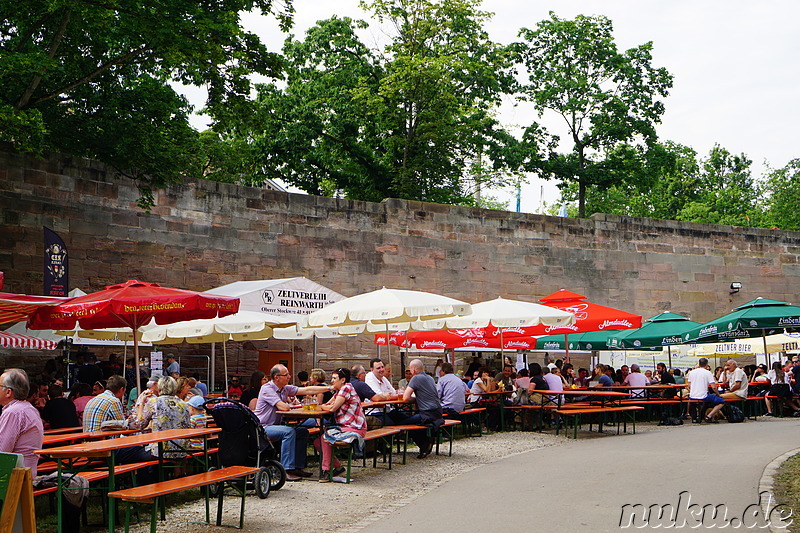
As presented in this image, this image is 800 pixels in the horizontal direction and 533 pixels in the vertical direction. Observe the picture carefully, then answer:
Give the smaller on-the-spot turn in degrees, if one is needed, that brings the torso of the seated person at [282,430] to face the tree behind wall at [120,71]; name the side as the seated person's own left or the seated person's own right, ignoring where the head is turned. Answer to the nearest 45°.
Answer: approximately 135° to the seated person's own left

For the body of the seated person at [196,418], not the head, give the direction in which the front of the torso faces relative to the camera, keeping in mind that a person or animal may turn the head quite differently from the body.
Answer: to the viewer's left

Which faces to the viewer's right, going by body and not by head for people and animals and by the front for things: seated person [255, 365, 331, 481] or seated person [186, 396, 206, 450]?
seated person [255, 365, 331, 481]

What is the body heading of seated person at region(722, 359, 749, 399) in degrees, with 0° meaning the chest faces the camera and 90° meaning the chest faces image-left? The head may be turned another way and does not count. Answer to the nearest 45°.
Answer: approximately 90°

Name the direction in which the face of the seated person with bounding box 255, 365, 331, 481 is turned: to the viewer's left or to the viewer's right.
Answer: to the viewer's right

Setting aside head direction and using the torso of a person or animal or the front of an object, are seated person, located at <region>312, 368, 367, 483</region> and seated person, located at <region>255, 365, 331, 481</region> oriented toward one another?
yes

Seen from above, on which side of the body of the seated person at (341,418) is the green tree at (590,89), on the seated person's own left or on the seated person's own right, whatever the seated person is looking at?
on the seated person's own right

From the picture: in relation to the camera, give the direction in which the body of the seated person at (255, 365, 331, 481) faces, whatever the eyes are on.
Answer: to the viewer's right

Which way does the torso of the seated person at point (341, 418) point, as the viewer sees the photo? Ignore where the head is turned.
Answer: to the viewer's left

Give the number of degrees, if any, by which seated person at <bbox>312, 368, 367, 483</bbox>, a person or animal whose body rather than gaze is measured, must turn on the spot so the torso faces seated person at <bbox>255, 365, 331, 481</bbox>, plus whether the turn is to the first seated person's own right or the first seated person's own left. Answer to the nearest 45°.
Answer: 0° — they already face them

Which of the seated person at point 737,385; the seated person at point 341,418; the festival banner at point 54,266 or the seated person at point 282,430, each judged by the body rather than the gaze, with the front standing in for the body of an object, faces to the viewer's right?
the seated person at point 282,430
